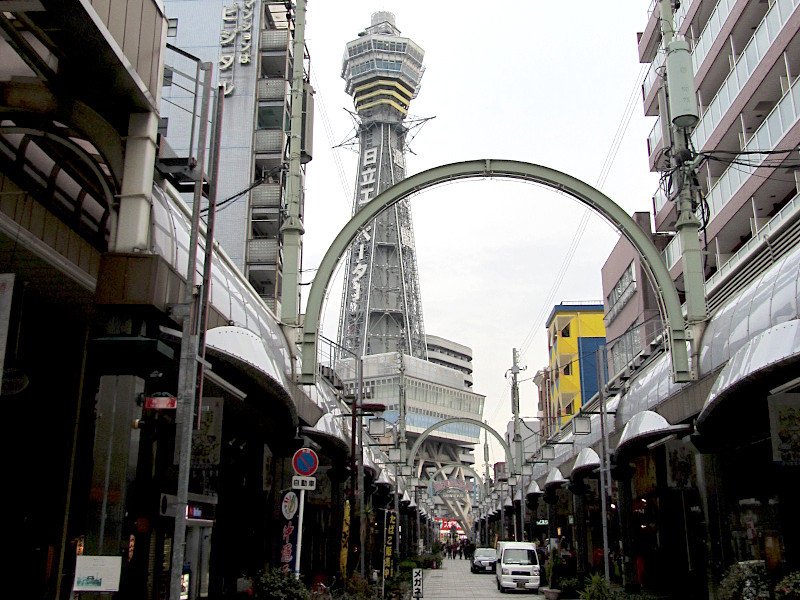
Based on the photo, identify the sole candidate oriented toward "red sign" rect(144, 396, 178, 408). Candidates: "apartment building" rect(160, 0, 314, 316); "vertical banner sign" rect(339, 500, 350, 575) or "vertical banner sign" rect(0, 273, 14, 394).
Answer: "vertical banner sign" rect(339, 500, 350, 575)

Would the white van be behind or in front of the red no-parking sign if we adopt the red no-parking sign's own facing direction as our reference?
behind

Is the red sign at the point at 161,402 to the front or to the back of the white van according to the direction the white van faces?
to the front

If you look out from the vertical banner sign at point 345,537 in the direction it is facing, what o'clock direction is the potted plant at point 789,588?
The potted plant is roughly at 11 o'clock from the vertical banner sign.

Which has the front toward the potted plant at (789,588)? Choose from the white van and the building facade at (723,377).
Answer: the white van

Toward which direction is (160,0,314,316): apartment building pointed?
to the viewer's right

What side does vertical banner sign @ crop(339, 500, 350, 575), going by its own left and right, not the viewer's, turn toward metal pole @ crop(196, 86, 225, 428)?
front
